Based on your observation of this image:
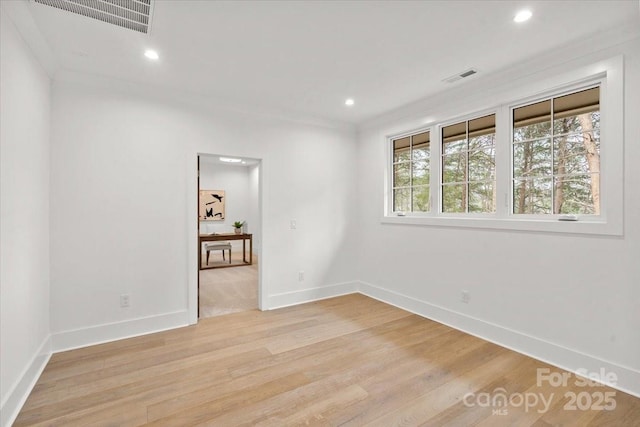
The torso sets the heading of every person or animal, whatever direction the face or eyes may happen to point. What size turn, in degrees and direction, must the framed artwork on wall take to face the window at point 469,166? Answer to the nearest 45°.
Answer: approximately 45° to its left

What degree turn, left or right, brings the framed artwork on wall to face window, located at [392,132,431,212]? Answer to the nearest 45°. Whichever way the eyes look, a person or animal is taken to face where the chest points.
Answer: approximately 45° to its left

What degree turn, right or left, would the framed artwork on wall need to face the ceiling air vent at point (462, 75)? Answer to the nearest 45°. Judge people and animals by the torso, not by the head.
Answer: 0° — it already faces it

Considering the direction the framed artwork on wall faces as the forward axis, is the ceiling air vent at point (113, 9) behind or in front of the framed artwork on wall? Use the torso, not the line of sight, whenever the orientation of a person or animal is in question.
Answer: in front

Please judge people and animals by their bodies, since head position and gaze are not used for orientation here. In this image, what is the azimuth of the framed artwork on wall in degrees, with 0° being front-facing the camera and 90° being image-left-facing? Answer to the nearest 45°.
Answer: approximately 0°

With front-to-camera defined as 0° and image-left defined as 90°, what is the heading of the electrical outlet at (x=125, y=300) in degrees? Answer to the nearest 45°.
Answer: approximately 0°

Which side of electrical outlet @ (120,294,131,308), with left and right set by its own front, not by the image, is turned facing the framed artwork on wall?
back

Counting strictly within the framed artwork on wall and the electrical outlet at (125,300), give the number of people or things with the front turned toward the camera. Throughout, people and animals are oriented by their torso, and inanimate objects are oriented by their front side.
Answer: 2

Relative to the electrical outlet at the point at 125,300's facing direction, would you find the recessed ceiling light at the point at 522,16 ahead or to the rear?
ahead
